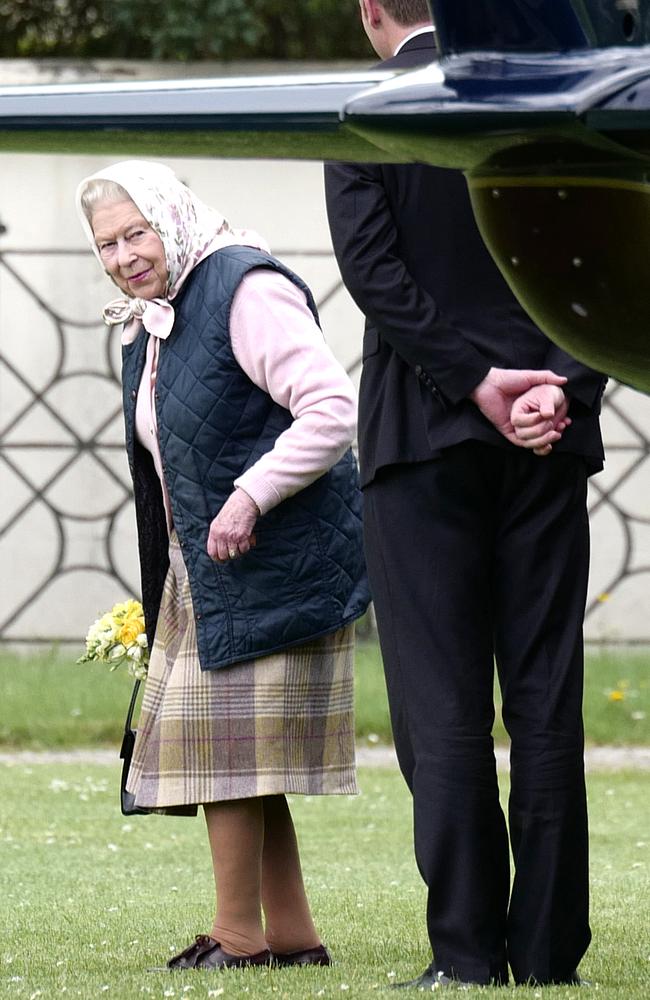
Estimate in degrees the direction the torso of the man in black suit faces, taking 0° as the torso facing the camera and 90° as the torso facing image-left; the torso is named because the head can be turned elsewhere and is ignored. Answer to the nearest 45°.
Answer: approximately 135°

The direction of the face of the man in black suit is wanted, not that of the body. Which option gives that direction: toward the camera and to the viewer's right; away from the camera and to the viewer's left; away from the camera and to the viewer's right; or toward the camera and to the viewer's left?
away from the camera and to the viewer's left

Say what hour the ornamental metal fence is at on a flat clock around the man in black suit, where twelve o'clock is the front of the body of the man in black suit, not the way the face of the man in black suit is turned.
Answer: The ornamental metal fence is roughly at 1 o'clock from the man in black suit.
